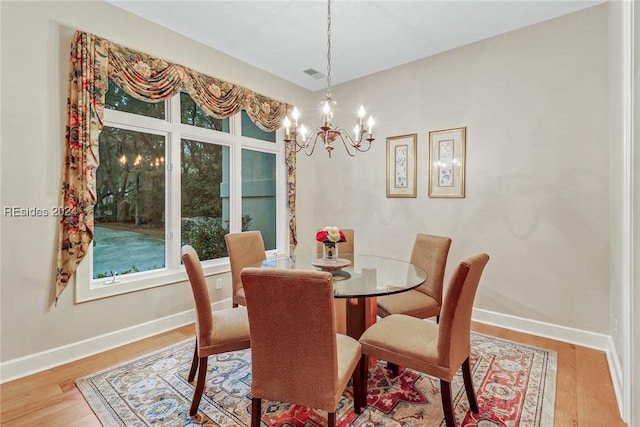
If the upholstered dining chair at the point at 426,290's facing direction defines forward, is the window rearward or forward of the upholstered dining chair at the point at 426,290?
forward

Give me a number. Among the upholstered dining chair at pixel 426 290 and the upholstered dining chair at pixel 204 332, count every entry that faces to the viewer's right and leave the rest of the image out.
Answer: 1

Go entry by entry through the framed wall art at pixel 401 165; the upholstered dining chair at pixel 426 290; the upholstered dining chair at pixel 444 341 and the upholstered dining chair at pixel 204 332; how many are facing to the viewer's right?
1

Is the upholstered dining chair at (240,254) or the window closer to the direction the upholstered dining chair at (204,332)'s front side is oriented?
the upholstered dining chair

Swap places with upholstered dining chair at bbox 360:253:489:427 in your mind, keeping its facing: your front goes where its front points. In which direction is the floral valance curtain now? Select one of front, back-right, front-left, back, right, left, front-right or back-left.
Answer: front-left

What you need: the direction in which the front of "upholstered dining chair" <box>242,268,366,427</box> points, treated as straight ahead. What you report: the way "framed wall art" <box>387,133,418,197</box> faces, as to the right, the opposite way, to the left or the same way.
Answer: the opposite way

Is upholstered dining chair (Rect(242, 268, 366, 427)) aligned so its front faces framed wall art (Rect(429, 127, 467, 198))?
yes

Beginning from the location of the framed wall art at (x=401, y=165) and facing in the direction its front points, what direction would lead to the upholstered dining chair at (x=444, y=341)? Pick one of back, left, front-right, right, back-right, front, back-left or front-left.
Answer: front-left

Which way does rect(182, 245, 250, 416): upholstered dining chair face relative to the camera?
to the viewer's right

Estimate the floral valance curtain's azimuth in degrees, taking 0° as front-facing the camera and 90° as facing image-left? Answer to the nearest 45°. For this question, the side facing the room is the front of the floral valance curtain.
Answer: approximately 315°

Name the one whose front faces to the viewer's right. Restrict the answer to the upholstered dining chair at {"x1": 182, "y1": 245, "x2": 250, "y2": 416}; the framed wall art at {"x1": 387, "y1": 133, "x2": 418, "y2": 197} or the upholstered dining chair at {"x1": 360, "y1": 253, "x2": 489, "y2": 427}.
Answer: the upholstered dining chair at {"x1": 182, "y1": 245, "x2": 250, "y2": 416}

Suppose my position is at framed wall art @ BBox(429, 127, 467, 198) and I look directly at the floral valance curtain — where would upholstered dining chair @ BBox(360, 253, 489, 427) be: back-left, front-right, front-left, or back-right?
front-left

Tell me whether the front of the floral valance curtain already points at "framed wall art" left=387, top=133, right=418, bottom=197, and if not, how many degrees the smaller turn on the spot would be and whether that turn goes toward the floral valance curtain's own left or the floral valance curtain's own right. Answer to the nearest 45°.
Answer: approximately 45° to the floral valance curtain's own left

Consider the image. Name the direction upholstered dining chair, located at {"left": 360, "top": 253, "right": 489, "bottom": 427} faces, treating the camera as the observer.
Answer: facing away from the viewer and to the left of the viewer

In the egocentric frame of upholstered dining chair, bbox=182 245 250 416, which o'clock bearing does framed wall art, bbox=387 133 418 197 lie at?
The framed wall art is roughly at 11 o'clock from the upholstered dining chair.
